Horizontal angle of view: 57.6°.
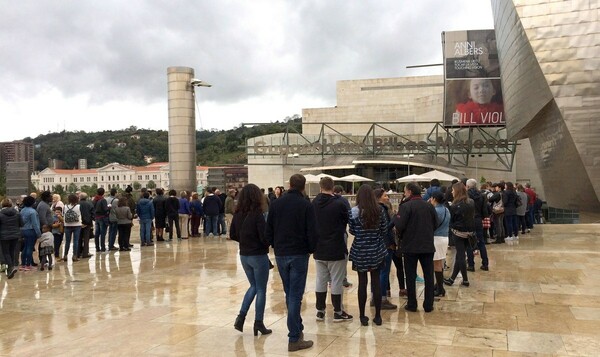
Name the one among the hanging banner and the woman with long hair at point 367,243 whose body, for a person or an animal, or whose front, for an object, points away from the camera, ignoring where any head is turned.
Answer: the woman with long hair

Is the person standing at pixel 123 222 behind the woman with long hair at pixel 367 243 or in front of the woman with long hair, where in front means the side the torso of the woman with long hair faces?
in front

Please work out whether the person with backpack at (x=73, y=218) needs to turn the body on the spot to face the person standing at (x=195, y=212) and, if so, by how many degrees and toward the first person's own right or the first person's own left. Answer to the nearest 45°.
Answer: approximately 45° to the first person's own right

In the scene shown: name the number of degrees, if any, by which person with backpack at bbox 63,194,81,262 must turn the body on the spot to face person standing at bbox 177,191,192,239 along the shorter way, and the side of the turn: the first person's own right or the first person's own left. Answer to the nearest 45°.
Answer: approximately 45° to the first person's own right

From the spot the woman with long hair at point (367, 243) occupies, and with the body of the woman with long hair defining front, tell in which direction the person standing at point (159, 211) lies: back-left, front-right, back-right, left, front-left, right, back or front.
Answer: front-left

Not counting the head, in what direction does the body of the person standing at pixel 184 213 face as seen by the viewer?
away from the camera

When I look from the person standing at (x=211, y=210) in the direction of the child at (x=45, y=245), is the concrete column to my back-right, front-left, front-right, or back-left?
back-right

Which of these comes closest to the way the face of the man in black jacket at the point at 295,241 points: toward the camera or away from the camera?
away from the camera

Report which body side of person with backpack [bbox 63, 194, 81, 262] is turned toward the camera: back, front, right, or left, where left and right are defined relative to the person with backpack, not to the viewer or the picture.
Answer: back

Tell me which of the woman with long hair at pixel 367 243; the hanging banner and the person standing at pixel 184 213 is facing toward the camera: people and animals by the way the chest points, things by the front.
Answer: the hanging banner

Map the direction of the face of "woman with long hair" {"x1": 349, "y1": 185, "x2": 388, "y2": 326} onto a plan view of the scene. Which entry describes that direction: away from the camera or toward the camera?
away from the camera

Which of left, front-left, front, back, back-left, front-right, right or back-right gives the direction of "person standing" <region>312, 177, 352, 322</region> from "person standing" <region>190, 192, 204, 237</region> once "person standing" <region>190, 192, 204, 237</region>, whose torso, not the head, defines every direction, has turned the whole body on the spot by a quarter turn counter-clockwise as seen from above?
left

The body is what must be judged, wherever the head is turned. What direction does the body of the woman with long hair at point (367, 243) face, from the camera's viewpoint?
away from the camera

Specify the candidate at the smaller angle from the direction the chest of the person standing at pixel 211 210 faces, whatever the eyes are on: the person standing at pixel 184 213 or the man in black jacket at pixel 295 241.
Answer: the person standing
